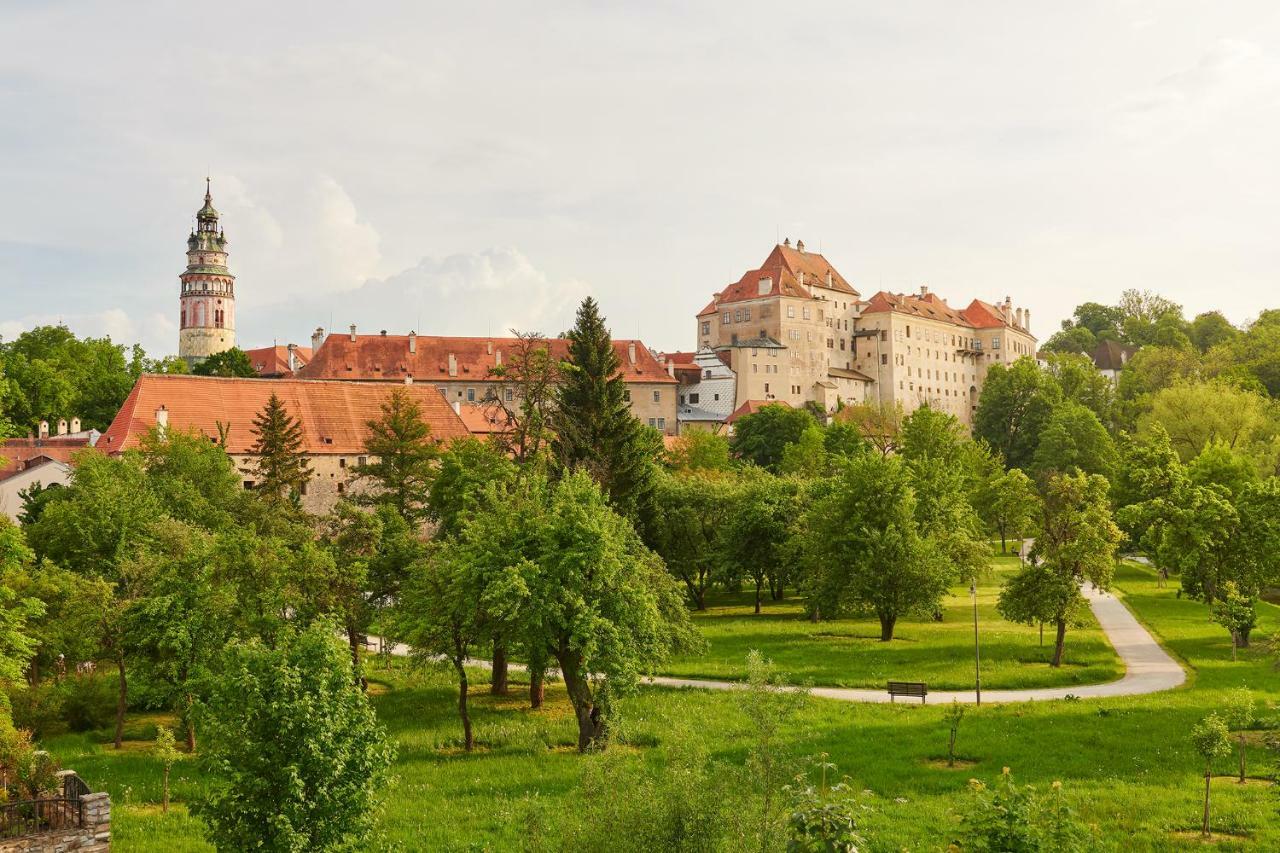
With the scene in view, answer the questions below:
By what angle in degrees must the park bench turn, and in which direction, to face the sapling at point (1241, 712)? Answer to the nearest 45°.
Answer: approximately 135° to its right

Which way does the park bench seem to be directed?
away from the camera

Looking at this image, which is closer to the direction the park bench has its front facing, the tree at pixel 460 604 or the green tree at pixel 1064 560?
the green tree

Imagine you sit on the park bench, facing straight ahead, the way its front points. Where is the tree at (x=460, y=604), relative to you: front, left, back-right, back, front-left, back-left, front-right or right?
back-left

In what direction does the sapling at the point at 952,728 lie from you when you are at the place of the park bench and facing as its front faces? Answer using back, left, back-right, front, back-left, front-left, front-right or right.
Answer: back

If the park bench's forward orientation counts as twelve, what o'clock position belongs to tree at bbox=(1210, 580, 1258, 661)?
The tree is roughly at 2 o'clock from the park bench.

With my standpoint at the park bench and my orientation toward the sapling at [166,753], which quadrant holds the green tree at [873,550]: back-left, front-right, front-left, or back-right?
back-right
